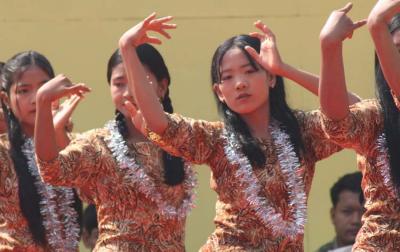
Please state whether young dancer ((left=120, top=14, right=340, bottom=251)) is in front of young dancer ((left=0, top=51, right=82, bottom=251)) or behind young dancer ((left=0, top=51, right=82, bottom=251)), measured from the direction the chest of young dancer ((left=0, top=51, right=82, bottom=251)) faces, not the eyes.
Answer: in front

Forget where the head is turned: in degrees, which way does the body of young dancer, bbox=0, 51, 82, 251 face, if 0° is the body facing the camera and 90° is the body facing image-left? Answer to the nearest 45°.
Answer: approximately 315°

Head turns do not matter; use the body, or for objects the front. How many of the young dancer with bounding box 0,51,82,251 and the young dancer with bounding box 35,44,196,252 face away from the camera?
0

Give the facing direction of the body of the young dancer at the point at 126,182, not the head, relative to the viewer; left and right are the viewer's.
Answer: facing the viewer and to the right of the viewer
